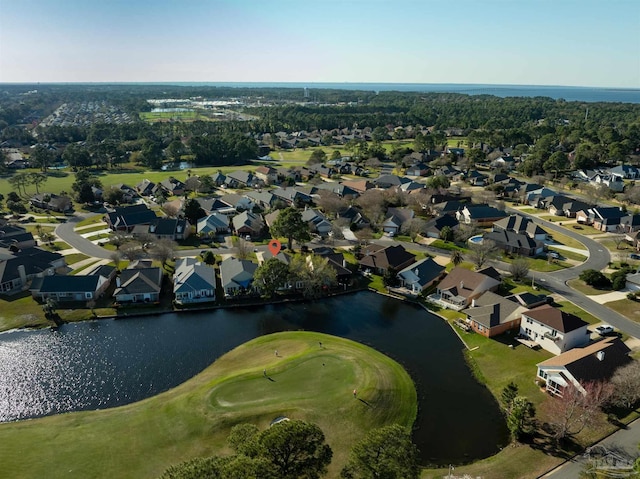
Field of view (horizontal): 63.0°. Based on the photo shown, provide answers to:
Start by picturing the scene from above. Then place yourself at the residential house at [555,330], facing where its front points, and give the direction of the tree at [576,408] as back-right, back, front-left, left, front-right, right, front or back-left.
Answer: back-right

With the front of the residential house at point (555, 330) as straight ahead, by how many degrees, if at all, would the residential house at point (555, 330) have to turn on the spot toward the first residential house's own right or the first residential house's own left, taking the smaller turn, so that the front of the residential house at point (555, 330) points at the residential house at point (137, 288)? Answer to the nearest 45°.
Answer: approximately 135° to the first residential house's own left

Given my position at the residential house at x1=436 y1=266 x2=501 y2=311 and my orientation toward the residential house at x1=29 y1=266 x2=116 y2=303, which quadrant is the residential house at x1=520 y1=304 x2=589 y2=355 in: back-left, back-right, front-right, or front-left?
back-left

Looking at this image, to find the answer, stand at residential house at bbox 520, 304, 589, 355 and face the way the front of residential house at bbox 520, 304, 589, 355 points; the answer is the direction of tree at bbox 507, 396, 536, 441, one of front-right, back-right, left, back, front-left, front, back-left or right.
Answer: back-right

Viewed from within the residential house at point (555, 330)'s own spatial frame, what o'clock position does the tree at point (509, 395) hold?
The tree is roughly at 5 o'clock from the residential house.

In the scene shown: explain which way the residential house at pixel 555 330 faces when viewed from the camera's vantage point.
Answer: facing away from the viewer and to the right of the viewer

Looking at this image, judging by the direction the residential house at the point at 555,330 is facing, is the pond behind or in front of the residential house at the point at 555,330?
behind

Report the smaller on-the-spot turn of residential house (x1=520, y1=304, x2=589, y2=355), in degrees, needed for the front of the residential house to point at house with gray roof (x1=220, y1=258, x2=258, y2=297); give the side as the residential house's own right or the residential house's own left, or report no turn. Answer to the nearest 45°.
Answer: approximately 135° to the residential house's own left

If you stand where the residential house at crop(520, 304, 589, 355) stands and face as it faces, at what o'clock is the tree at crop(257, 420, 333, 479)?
The tree is roughly at 5 o'clock from the residential house.

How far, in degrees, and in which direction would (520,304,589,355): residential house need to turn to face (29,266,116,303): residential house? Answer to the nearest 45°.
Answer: approximately 135° to its left
